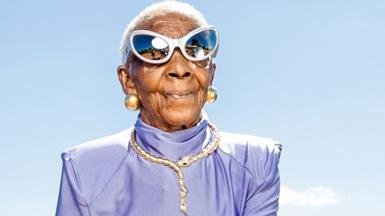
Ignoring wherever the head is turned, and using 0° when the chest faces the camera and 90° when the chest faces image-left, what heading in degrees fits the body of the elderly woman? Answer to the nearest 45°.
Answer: approximately 0°
